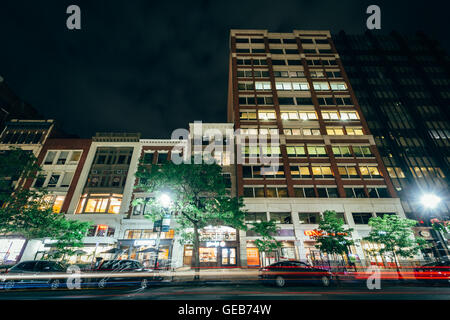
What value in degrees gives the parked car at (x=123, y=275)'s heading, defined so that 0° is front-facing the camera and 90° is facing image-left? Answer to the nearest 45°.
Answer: approximately 270°

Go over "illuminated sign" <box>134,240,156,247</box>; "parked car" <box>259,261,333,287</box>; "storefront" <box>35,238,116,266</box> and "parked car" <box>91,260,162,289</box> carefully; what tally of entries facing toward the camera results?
2

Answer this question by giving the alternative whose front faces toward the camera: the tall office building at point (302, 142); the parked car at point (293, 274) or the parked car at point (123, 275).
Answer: the tall office building

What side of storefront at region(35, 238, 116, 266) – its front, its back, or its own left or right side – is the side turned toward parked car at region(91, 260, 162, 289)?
front

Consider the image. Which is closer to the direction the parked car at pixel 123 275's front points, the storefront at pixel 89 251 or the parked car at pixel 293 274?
the parked car

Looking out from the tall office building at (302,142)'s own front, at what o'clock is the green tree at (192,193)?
The green tree is roughly at 1 o'clock from the tall office building.

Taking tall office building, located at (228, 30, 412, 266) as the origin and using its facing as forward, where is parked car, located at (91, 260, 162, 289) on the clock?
The parked car is roughly at 1 o'clock from the tall office building.

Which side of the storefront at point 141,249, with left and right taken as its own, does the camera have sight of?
front

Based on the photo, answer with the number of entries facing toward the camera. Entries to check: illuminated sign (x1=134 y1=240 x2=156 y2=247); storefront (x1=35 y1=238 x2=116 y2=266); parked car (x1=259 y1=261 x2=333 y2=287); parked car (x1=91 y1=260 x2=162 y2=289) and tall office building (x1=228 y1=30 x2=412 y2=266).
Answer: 3

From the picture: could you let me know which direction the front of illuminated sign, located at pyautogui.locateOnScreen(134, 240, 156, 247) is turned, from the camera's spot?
facing the viewer

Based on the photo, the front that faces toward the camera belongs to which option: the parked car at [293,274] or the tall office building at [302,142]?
the tall office building

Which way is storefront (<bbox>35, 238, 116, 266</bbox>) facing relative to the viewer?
toward the camera

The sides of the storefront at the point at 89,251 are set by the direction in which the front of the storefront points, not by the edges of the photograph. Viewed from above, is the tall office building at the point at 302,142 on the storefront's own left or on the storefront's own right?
on the storefront's own left

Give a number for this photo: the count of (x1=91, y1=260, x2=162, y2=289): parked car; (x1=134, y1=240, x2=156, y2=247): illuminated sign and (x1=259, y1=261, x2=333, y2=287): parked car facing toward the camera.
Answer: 1

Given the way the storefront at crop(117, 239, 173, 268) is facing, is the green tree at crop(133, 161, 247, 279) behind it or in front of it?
in front
